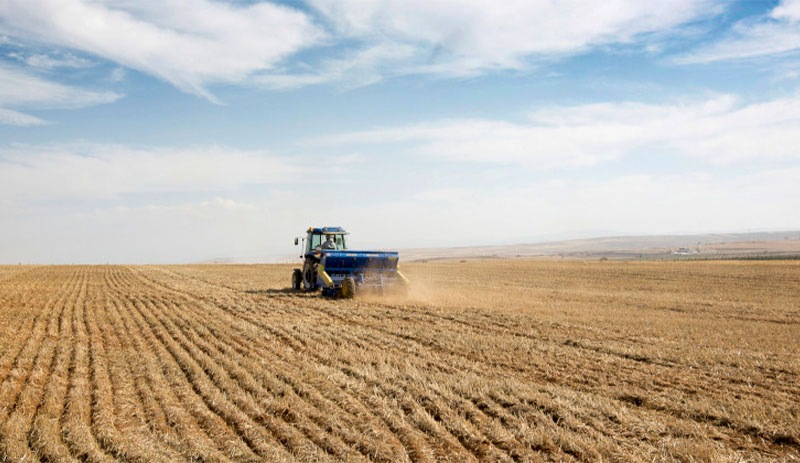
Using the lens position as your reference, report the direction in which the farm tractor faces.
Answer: facing away from the viewer and to the left of the viewer
